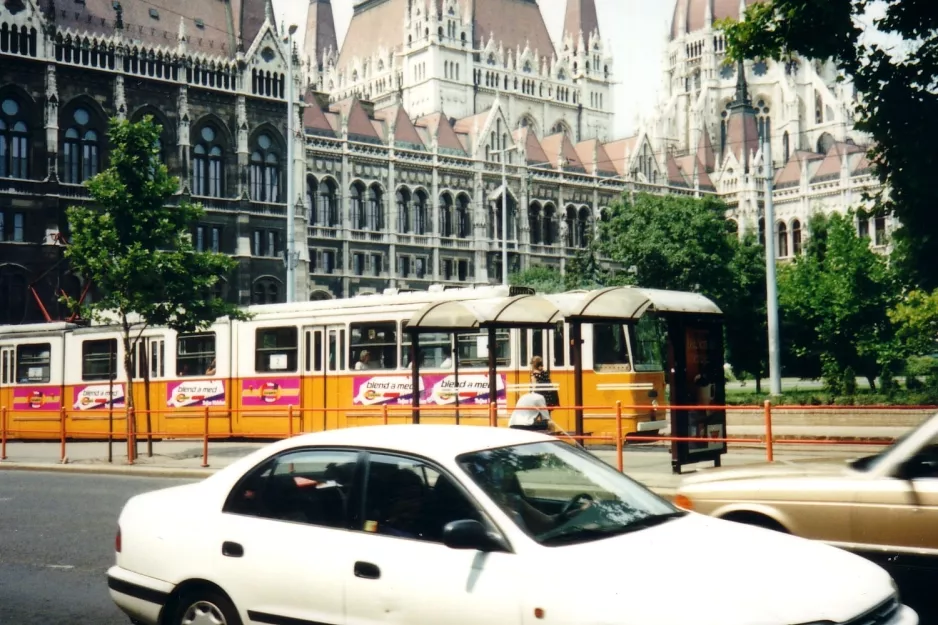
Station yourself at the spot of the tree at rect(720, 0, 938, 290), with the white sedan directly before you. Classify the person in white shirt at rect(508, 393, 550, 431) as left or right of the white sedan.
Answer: right

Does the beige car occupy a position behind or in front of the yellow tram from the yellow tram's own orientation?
in front

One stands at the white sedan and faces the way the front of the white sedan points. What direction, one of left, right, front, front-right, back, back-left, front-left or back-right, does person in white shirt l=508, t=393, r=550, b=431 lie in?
back-left

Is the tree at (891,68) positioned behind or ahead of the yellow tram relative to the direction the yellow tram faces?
ahead

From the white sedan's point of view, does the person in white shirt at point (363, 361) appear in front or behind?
behind

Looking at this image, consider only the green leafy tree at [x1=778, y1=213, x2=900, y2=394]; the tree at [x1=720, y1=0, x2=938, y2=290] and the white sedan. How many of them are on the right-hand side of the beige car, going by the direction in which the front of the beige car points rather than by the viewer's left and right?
2

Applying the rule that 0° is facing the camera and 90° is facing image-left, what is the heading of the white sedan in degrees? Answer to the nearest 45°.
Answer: approximately 315°

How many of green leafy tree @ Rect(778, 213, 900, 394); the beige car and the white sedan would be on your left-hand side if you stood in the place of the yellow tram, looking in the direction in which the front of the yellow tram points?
1

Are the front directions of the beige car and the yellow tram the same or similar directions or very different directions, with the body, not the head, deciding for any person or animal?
very different directions

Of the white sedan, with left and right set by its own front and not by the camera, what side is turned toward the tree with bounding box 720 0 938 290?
left

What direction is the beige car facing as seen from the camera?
to the viewer's left

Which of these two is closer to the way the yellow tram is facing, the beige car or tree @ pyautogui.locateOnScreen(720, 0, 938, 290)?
the tree

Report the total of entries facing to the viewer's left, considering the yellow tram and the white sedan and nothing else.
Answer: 0

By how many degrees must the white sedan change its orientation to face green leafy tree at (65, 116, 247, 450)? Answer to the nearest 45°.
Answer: approximately 180°

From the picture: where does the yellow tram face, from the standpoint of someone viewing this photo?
facing the viewer and to the right of the viewer

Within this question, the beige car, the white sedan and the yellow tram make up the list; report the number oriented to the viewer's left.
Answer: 1
